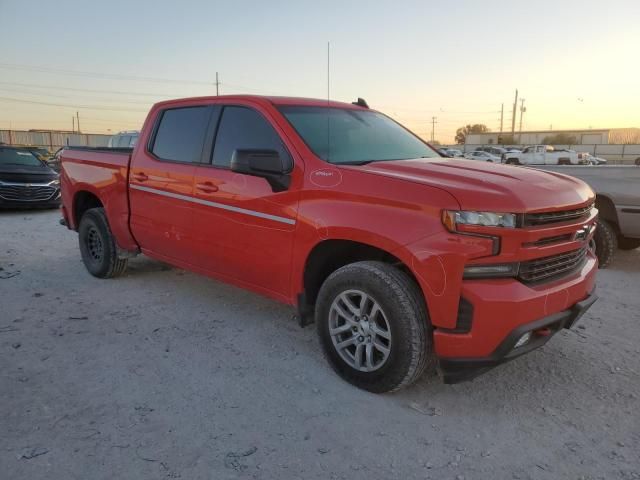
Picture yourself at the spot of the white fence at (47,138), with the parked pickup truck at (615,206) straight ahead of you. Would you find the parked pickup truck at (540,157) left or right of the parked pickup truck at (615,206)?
left

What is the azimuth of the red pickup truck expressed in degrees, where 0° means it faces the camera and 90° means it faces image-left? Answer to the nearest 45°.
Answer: approximately 315°

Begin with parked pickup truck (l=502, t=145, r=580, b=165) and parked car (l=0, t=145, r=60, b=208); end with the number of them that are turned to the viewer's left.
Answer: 1

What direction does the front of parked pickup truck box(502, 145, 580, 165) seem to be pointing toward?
to the viewer's left

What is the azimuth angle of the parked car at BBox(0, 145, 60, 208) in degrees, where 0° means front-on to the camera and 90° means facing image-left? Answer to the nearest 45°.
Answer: approximately 315°

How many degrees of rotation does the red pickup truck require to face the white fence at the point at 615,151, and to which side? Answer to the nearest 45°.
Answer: approximately 90° to its left

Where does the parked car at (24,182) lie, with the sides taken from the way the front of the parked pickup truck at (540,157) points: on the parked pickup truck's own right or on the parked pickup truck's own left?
on the parked pickup truck's own left

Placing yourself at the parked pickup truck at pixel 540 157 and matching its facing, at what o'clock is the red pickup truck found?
The red pickup truck is roughly at 9 o'clock from the parked pickup truck.
